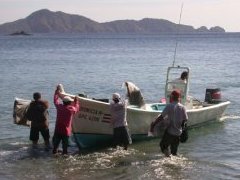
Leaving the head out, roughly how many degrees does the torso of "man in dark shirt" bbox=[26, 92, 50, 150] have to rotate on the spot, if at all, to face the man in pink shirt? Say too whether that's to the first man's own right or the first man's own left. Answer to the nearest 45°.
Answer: approximately 135° to the first man's own right

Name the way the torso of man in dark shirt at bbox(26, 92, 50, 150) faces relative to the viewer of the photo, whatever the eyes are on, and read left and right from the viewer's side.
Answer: facing away from the viewer

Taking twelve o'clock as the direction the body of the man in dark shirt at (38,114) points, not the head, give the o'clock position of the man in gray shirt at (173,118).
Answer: the man in gray shirt at (173,118) is roughly at 4 o'clock from the man in dark shirt at (38,114).
